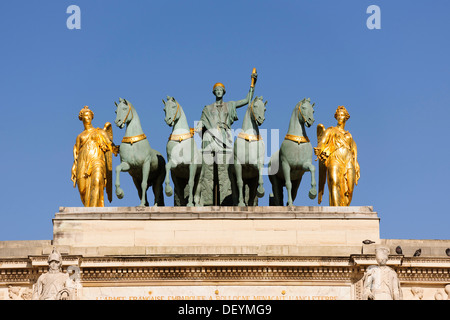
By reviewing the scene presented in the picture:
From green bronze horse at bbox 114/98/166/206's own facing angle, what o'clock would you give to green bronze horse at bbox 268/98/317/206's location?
green bronze horse at bbox 268/98/317/206 is roughly at 8 o'clock from green bronze horse at bbox 114/98/166/206.

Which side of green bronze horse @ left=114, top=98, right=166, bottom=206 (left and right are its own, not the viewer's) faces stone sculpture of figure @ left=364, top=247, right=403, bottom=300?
left

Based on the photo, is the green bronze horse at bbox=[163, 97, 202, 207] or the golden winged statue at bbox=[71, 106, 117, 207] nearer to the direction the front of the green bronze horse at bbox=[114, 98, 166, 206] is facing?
the golden winged statue

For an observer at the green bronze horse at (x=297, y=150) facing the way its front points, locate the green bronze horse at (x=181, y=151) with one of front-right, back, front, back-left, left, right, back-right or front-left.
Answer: back-right

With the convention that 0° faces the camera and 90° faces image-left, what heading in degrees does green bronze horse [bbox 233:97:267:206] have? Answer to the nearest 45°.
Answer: approximately 0°

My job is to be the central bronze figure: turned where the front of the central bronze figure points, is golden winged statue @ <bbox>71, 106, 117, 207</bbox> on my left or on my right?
on my right

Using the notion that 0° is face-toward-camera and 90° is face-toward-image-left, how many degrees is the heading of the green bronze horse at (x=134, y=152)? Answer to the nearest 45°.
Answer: approximately 45°

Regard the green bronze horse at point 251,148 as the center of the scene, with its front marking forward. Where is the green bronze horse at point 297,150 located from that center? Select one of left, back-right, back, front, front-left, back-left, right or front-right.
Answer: left
